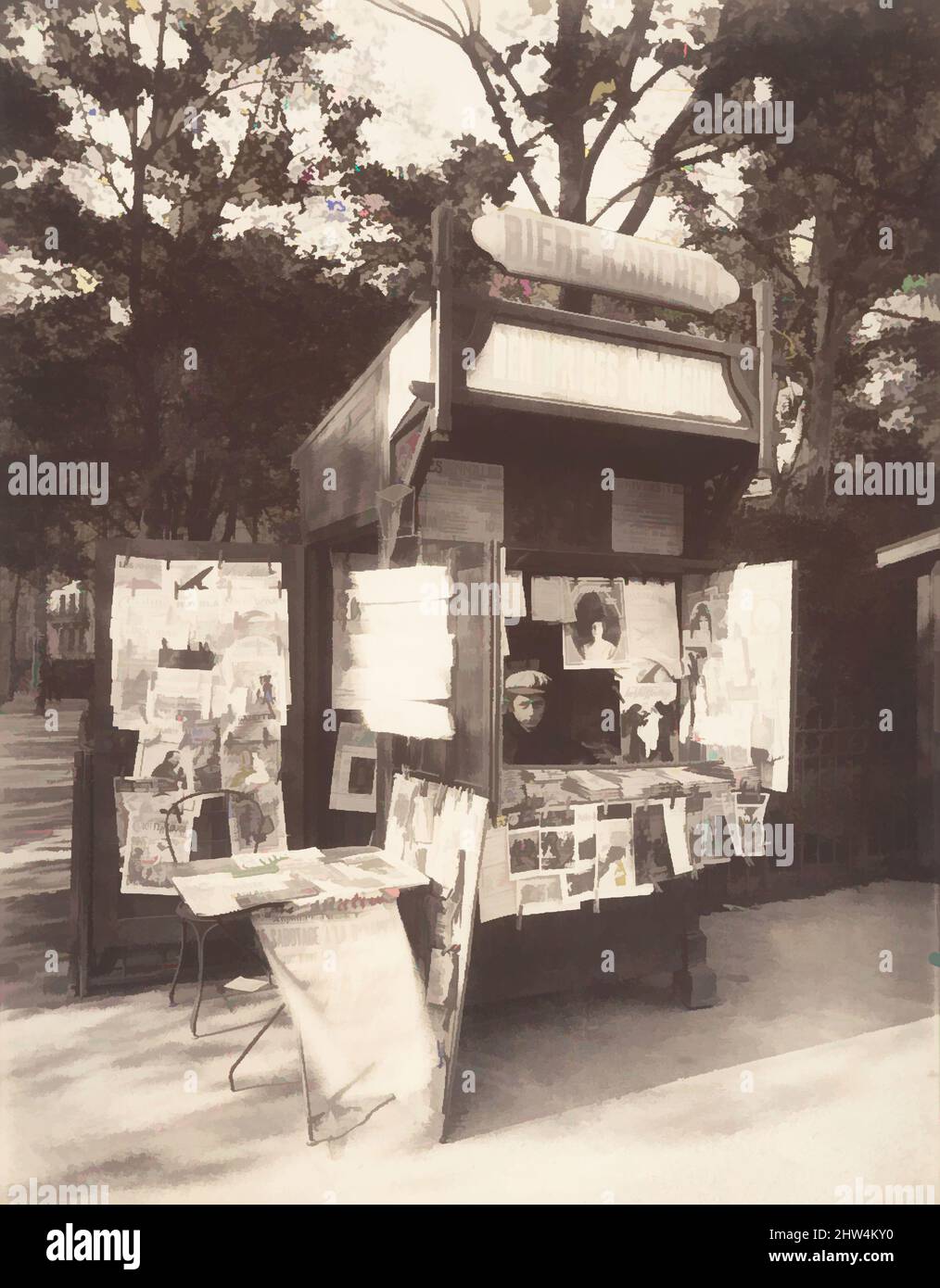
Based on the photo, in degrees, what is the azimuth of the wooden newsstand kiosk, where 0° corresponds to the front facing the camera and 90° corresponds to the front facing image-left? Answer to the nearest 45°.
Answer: approximately 315°
